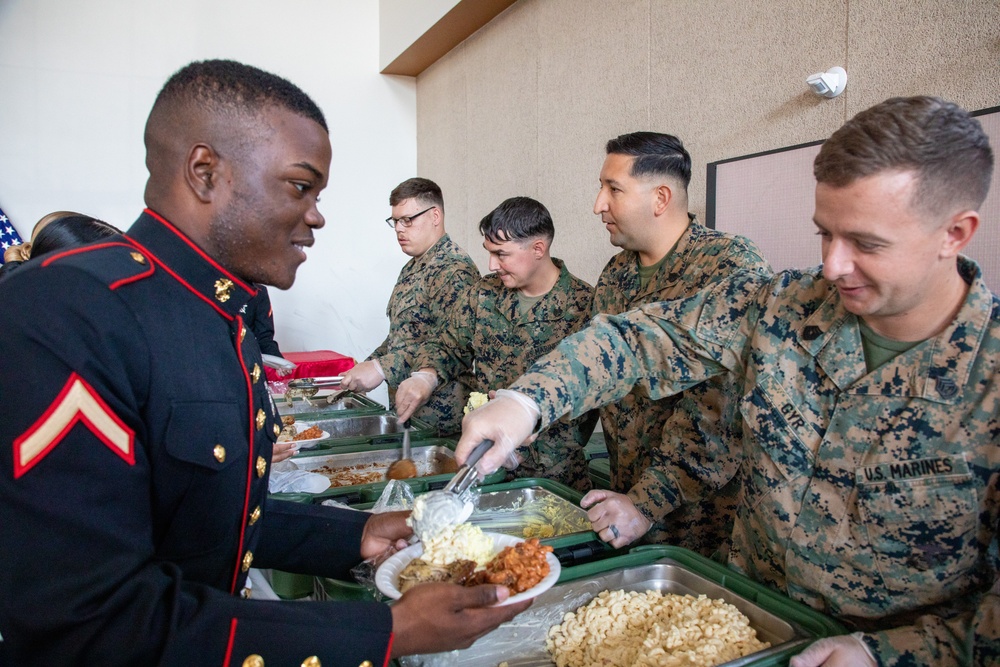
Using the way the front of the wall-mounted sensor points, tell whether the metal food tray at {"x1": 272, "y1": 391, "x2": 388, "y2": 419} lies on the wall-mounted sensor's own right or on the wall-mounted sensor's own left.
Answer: on the wall-mounted sensor's own right

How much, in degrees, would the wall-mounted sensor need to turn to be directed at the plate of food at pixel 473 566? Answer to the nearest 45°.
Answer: approximately 45° to its left

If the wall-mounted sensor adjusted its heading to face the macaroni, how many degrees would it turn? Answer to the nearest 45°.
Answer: approximately 45° to its left

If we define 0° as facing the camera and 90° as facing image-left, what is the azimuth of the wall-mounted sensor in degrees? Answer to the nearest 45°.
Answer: approximately 45°

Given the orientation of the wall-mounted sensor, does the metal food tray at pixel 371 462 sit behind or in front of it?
in front

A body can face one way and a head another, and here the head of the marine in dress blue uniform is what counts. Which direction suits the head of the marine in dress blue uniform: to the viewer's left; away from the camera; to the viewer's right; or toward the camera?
to the viewer's right

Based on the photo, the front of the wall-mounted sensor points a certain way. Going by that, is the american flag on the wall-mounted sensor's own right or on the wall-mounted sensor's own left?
on the wall-mounted sensor's own right
